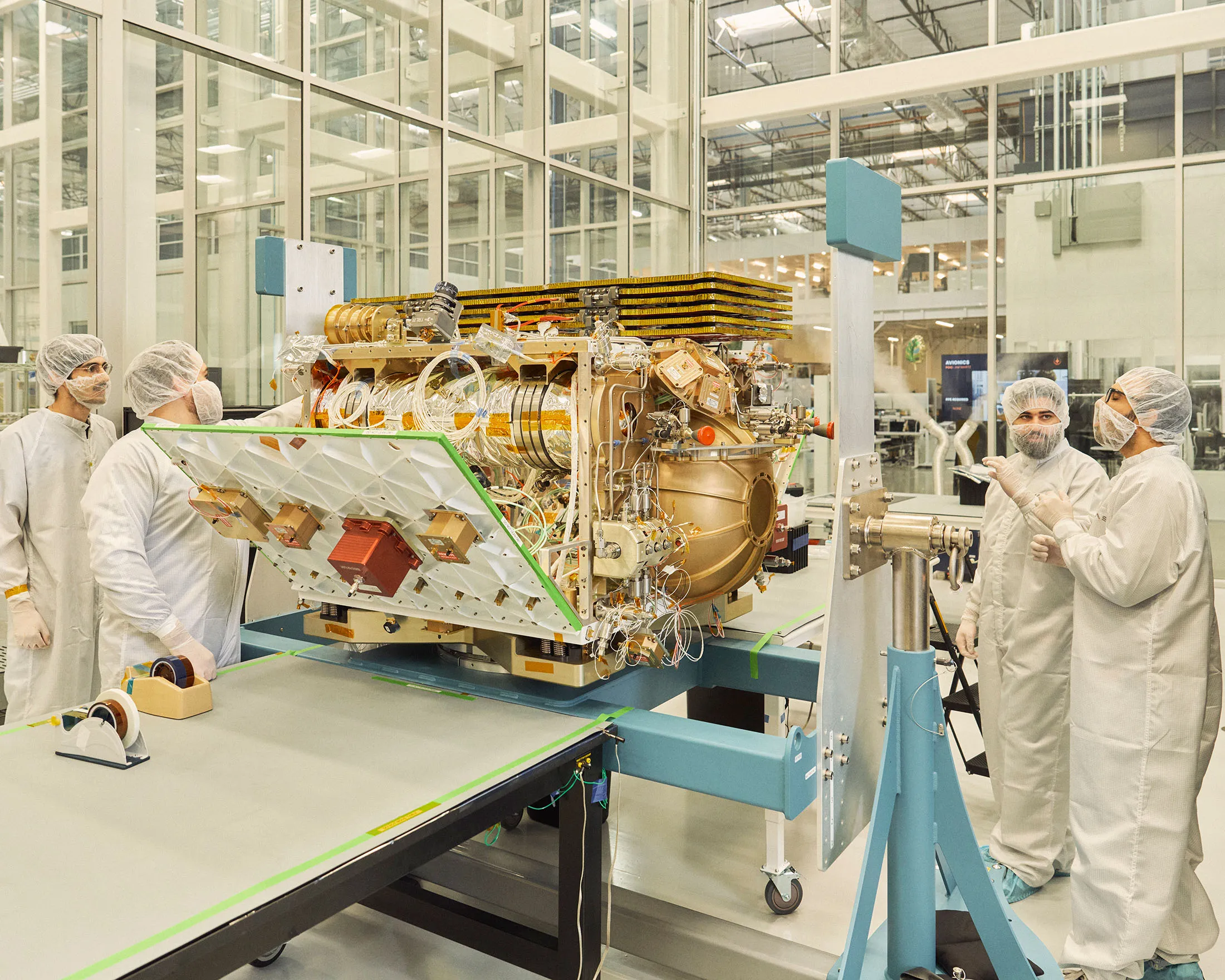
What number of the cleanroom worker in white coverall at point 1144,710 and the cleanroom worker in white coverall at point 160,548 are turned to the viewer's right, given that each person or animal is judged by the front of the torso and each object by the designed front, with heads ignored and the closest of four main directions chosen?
1

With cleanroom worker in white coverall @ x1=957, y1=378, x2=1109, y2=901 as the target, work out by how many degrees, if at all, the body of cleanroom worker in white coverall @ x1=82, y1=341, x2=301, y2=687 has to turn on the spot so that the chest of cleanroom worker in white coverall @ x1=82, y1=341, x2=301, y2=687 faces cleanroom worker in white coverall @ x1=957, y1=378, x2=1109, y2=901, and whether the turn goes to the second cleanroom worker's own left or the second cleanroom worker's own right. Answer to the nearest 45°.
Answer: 0° — they already face them

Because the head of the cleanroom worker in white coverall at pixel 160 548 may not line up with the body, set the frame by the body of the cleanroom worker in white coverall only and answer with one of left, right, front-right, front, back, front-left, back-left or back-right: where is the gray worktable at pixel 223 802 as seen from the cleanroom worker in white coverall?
right

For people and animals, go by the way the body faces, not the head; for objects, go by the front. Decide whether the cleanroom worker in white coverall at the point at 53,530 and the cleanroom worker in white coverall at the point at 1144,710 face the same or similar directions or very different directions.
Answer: very different directions

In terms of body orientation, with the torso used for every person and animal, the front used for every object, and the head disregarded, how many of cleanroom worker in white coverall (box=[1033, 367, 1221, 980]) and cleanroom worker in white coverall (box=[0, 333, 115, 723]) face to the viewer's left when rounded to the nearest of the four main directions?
1

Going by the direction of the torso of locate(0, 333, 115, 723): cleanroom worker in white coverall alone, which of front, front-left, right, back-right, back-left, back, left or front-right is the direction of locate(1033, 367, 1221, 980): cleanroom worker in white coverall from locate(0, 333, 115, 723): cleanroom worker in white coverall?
front

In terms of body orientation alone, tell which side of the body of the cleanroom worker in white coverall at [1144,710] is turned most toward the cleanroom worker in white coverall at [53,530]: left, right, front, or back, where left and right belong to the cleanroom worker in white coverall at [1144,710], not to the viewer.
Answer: front

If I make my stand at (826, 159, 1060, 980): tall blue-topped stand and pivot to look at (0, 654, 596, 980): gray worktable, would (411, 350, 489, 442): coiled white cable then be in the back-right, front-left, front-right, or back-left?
front-right

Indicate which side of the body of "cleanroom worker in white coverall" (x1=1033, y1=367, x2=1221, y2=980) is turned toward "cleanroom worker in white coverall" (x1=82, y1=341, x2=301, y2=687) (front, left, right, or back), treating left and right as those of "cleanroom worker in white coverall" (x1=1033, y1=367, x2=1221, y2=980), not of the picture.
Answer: front

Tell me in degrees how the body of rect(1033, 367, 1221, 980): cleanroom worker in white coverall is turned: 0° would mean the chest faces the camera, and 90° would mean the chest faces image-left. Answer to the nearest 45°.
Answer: approximately 90°

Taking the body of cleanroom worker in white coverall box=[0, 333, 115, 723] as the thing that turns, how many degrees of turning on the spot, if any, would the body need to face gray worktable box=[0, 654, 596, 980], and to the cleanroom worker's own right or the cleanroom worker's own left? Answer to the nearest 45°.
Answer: approximately 45° to the cleanroom worker's own right

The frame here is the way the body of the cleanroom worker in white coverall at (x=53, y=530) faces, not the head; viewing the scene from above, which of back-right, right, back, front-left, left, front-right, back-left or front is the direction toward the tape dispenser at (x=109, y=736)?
front-right

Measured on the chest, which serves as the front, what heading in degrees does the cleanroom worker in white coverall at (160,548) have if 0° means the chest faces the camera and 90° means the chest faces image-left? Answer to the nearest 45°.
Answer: approximately 270°
